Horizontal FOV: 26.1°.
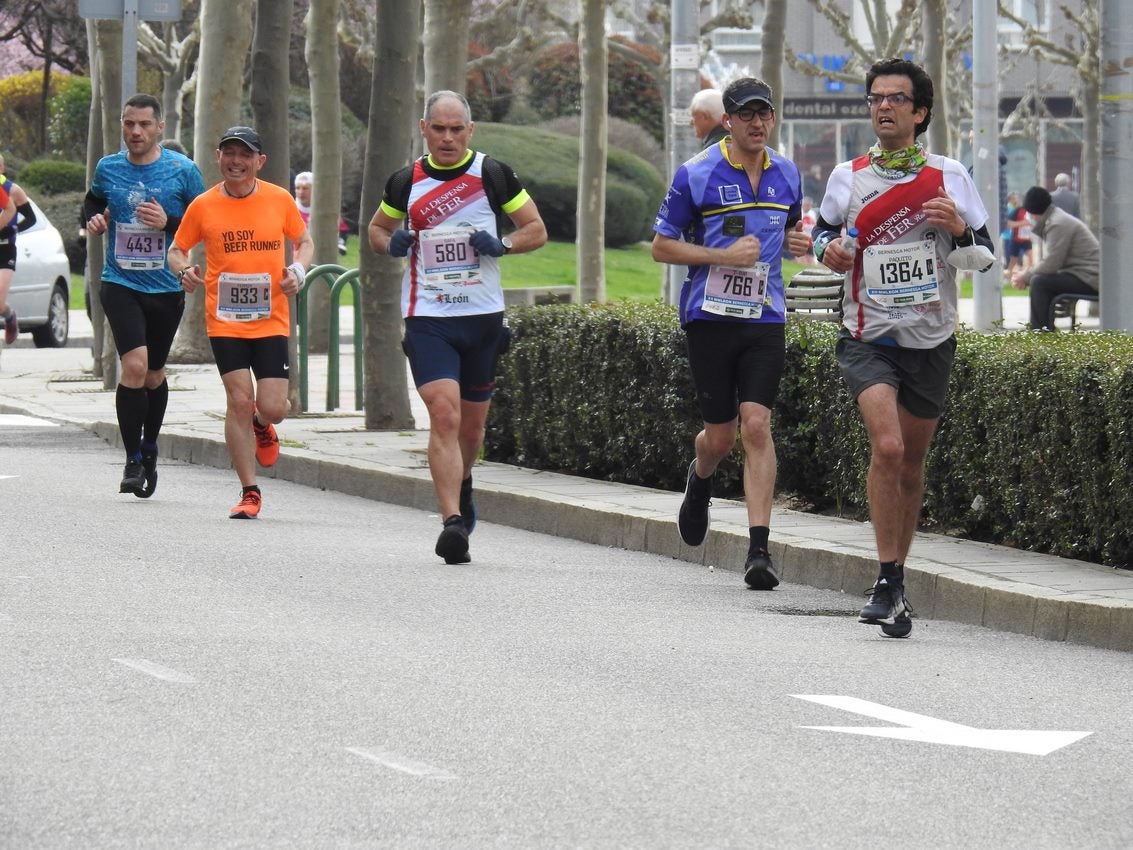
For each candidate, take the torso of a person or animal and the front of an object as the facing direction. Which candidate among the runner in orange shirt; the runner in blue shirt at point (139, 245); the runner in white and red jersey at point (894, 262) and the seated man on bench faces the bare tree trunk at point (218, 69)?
the seated man on bench

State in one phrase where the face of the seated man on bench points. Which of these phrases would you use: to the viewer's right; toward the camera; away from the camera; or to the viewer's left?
to the viewer's left

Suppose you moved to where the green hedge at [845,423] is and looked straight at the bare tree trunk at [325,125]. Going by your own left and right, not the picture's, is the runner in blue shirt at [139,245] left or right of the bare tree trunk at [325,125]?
left

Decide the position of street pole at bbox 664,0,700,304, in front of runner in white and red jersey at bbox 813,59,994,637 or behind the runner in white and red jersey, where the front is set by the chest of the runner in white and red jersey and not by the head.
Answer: behind

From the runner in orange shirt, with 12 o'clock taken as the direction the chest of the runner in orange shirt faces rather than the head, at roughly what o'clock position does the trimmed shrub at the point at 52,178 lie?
The trimmed shrub is roughly at 6 o'clock from the runner in orange shirt.

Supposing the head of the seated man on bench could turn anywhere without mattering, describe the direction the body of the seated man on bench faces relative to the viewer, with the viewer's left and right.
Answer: facing to the left of the viewer

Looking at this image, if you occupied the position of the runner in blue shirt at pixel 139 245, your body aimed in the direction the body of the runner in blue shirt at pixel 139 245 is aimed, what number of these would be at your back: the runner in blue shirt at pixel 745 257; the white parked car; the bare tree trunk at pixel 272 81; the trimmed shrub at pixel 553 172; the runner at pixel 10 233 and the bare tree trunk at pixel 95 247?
5

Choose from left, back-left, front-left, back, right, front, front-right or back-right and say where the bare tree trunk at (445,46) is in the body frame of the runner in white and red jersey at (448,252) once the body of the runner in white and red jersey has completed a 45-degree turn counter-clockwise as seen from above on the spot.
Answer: back-left

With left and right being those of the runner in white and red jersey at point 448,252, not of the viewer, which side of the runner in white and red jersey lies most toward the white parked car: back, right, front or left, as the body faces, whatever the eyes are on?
back

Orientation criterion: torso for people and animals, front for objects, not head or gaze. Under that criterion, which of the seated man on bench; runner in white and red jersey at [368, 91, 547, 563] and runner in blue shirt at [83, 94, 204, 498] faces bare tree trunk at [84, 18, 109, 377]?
the seated man on bench

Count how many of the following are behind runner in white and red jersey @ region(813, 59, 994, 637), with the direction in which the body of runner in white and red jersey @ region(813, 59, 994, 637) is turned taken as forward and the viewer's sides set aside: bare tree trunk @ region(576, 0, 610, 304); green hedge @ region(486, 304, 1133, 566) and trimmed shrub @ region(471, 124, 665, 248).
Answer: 3

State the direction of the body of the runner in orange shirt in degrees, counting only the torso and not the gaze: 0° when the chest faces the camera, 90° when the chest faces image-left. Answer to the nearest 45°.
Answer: approximately 0°

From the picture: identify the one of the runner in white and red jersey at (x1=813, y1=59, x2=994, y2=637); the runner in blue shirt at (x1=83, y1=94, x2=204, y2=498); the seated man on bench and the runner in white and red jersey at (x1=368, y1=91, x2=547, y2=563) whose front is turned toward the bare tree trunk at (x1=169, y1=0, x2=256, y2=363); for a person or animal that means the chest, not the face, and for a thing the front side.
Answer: the seated man on bench

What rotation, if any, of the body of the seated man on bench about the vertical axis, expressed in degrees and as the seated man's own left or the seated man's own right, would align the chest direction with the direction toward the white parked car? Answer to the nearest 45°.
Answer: approximately 45° to the seated man's own right
